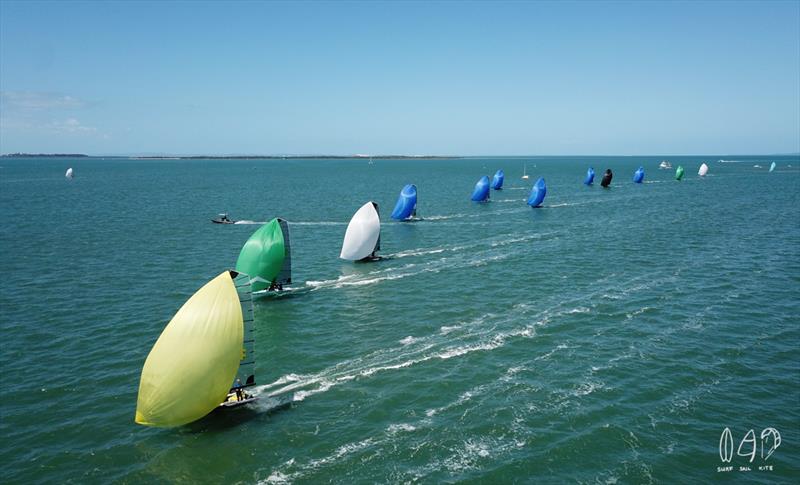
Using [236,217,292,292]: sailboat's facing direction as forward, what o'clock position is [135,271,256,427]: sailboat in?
[135,271,256,427]: sailboat is roughly at 11 o'clock from [236,217,292,292]: sailboat.

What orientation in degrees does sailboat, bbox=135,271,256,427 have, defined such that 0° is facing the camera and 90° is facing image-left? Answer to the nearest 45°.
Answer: approximately 45°

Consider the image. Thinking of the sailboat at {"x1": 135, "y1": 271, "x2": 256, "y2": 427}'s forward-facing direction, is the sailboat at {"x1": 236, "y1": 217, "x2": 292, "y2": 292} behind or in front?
behind

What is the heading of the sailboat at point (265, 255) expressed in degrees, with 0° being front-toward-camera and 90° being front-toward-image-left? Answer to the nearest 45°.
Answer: approximately 45°

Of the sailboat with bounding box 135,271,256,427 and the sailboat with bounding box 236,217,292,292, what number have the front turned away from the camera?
0

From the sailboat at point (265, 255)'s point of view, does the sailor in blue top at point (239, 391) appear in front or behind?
in front
